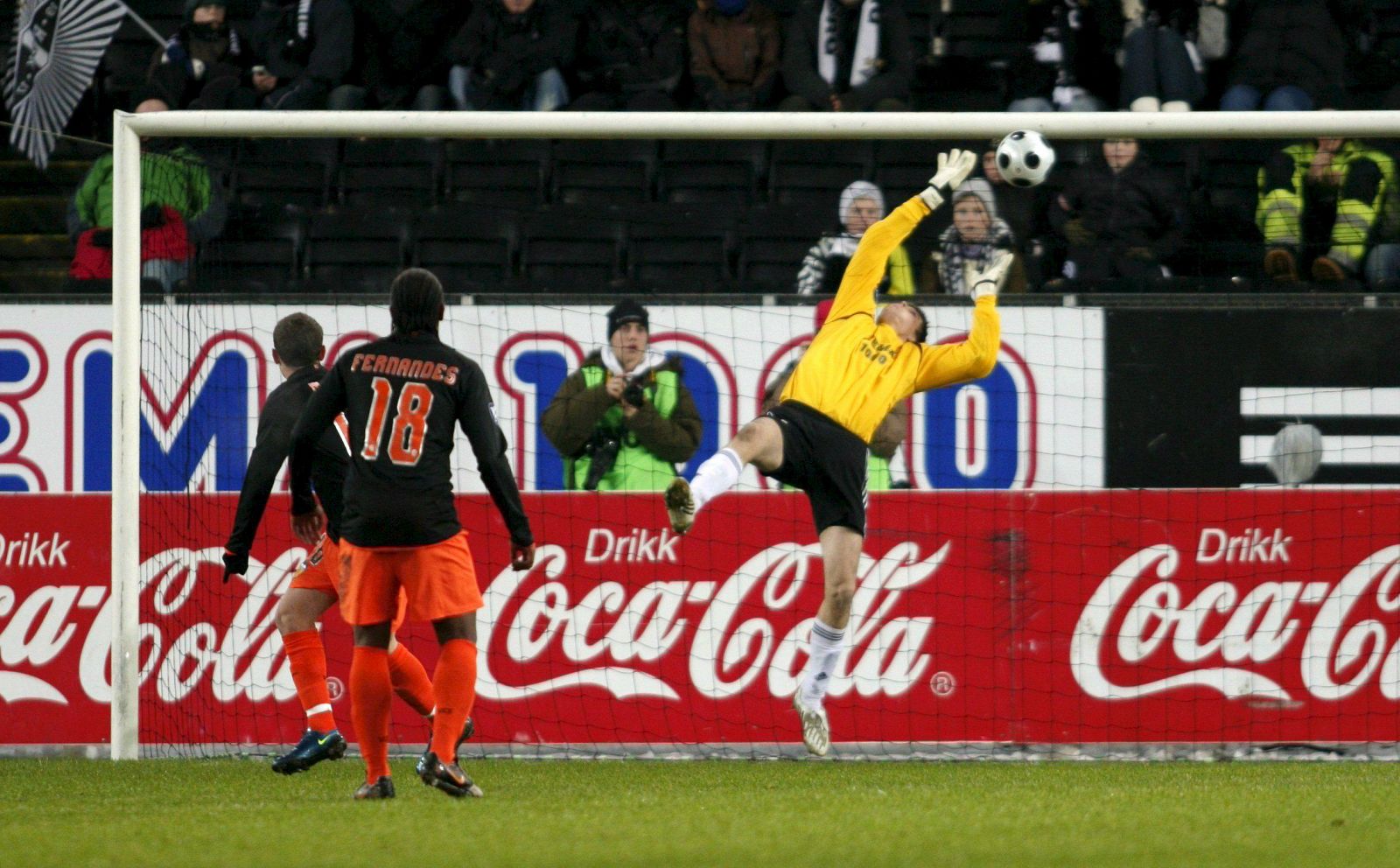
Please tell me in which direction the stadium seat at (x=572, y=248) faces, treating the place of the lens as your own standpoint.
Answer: facing the viewer

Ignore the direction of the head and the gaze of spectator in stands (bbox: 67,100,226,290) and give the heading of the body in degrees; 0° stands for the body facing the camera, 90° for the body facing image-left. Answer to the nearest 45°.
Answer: approximately 0°

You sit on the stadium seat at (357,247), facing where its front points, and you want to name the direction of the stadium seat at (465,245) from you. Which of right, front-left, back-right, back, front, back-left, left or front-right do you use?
left

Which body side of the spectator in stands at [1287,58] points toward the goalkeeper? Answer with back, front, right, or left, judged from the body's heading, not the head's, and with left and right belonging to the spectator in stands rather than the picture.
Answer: front

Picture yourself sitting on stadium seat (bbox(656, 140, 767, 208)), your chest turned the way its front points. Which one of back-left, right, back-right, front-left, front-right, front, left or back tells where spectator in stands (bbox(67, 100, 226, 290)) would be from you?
front-right

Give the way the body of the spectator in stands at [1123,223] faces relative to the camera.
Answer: toward the camera

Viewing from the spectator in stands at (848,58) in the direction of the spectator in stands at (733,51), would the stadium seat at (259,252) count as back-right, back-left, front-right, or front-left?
front-left

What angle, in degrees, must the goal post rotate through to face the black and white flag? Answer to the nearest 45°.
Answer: approximately 135° to its right

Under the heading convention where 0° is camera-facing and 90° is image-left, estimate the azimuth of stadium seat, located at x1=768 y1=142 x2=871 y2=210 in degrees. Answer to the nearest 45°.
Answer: approximately 0°

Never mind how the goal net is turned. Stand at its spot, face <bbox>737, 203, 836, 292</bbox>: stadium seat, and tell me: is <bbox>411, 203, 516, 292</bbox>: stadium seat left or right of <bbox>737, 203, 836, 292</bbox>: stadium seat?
left

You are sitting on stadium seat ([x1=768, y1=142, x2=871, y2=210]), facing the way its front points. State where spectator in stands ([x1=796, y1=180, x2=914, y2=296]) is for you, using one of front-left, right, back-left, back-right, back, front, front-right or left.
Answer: front

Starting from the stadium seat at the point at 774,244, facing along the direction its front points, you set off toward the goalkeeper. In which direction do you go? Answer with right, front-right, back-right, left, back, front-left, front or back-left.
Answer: front

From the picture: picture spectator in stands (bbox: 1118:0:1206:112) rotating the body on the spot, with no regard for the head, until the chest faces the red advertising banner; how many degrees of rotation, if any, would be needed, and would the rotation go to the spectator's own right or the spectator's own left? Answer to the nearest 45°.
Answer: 0° — they already face it
